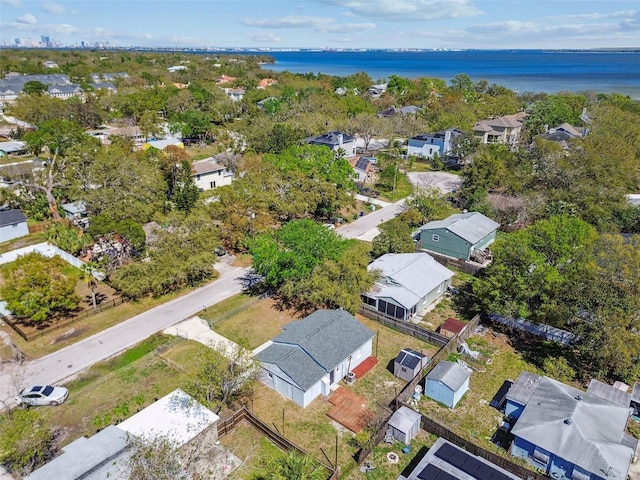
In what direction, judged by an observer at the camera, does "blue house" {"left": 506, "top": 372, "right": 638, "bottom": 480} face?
facing the viewer and to the right of the viewer

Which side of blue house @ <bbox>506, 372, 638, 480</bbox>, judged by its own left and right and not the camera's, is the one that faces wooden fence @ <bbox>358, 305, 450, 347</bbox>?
back

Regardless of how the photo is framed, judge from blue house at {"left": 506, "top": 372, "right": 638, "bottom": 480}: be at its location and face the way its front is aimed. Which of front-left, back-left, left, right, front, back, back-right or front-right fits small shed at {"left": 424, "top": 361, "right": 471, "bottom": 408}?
back-right

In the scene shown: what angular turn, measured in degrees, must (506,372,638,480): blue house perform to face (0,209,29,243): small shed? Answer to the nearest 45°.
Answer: approximately 135° to its right

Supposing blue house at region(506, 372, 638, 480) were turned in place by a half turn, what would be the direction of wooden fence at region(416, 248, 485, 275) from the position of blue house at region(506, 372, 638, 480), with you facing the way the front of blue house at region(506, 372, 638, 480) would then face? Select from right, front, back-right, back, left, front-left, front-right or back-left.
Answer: front

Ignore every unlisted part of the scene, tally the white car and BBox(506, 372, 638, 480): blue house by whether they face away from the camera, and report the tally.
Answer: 0
